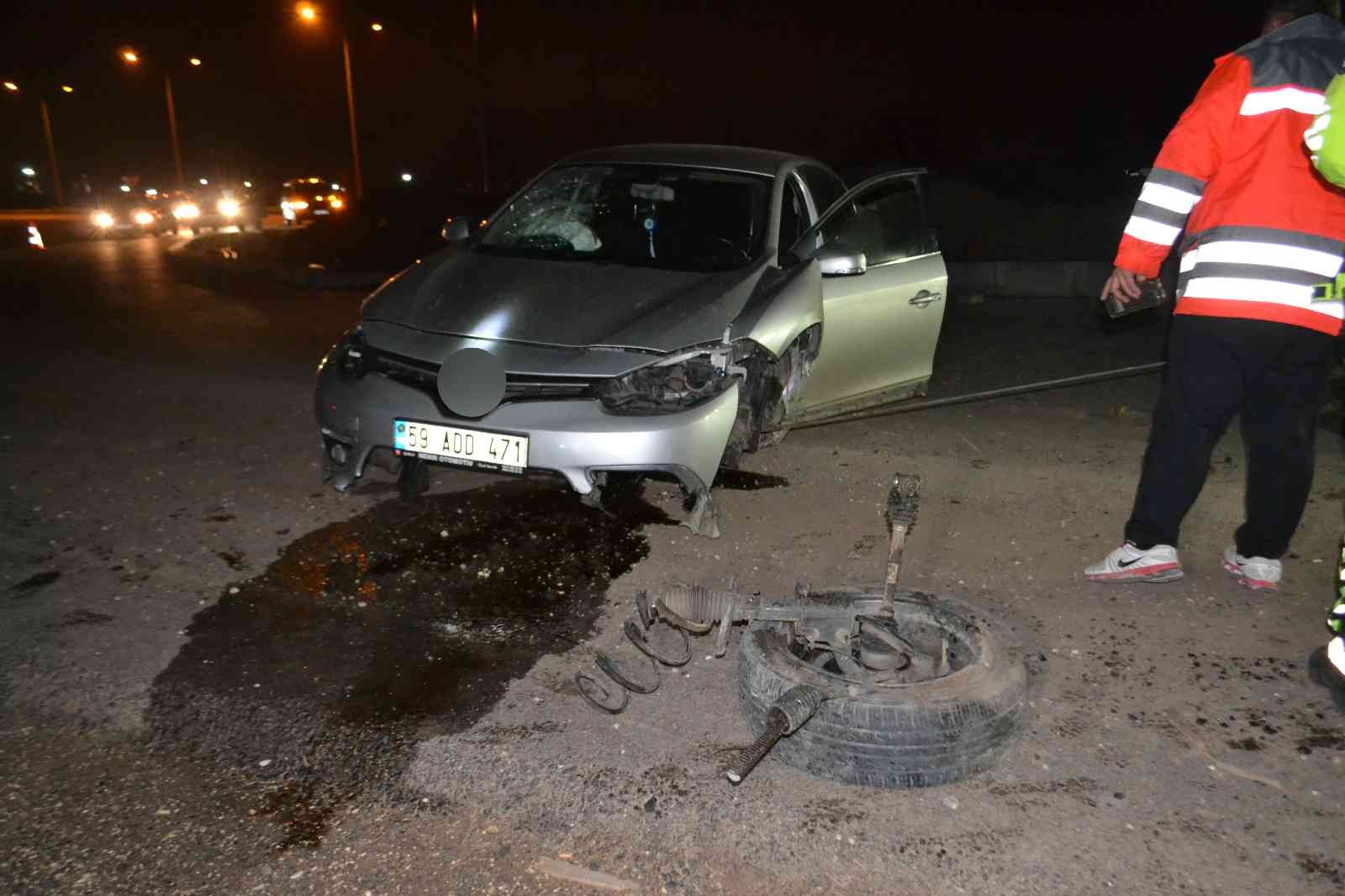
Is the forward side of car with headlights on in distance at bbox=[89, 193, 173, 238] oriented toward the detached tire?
yes

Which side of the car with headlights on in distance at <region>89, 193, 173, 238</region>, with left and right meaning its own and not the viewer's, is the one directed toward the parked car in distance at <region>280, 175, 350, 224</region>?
left

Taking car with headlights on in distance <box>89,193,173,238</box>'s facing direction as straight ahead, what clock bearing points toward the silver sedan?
The silver sedan is roughly at 12 o'clock from the car with headlights on in distance.

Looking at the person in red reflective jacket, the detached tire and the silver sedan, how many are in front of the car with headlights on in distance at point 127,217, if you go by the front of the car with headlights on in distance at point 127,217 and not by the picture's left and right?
3

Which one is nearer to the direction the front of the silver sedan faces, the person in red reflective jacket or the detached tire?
the detached tire

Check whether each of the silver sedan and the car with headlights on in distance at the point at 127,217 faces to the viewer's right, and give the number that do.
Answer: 0

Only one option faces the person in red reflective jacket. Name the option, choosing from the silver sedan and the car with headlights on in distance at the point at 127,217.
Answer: the car with headlights on in distance

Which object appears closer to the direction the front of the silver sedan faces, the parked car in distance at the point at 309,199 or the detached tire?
the detached tire

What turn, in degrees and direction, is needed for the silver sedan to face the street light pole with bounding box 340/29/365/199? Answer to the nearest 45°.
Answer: approximately 135° to its right

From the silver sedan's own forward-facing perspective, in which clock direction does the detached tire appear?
The detached tire is roughly at 10 o'clock from the silver sedan.

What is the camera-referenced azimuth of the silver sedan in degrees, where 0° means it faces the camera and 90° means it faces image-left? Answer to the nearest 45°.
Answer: approximately 45°

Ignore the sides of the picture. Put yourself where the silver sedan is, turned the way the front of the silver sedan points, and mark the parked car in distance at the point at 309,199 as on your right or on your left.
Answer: on your right
